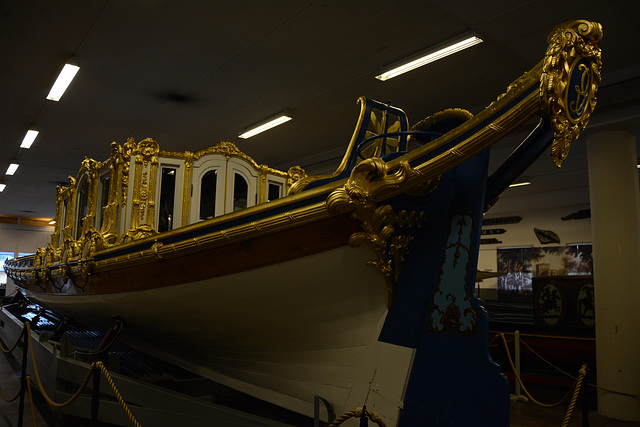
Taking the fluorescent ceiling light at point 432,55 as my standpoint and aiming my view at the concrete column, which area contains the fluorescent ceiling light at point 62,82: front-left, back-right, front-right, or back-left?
back-left

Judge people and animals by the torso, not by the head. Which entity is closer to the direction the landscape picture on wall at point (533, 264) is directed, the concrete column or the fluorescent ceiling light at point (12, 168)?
the concrete column

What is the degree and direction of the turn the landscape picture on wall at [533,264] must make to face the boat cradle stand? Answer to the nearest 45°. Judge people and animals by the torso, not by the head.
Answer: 0° — it already faces it

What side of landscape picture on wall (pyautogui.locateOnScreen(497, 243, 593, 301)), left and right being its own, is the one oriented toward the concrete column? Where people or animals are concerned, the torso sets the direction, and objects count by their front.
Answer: front

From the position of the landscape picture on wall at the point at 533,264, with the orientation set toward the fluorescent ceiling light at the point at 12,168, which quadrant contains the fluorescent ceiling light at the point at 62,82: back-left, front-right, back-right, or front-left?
front-left

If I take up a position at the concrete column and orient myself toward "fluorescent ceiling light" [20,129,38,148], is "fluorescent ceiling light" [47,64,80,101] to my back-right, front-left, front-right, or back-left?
front-left

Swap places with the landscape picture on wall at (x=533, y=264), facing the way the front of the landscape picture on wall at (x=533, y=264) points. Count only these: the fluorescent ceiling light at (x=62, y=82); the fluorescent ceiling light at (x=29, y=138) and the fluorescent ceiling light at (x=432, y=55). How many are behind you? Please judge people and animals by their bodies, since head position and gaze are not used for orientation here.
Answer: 0

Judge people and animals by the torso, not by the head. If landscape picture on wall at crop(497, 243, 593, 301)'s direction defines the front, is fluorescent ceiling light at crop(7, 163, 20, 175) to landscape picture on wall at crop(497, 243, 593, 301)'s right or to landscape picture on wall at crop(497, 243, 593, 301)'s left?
on its right

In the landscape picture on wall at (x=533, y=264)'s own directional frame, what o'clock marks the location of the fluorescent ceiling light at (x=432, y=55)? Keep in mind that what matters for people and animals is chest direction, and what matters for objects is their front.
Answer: The fluorescent ceiling light is roughly at 12 o'clock from the landscape picture on wall.

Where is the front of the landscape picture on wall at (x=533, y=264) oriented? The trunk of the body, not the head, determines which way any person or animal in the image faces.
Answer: toward the camera
